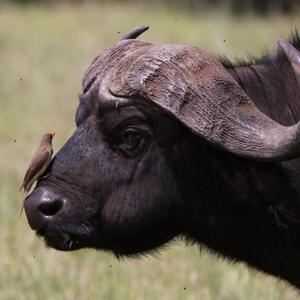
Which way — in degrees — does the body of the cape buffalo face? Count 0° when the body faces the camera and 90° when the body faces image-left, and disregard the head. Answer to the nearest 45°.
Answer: approximately 90°
